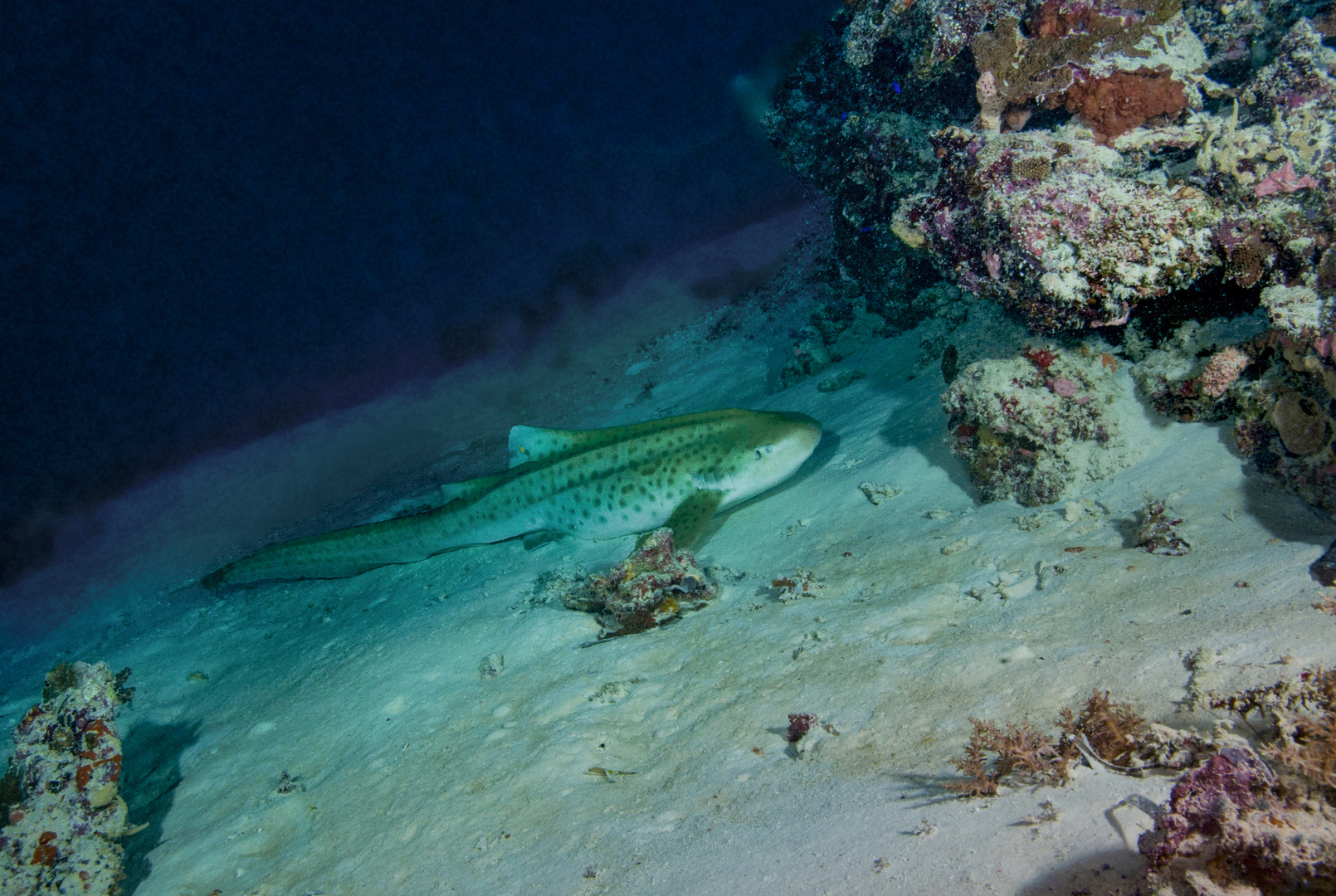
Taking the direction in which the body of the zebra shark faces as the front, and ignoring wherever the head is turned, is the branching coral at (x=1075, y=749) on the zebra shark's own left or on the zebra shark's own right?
on the zebra shark's own right

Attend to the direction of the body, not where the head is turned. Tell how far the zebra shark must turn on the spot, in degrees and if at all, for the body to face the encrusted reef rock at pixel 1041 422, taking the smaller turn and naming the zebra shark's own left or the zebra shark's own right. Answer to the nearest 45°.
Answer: approximately 45° to the zebra shark's own right

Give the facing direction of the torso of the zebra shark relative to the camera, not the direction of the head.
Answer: to the viewer's right

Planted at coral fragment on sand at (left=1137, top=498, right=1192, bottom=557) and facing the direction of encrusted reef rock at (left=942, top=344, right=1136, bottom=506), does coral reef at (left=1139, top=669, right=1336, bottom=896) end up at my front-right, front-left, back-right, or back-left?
back-left
